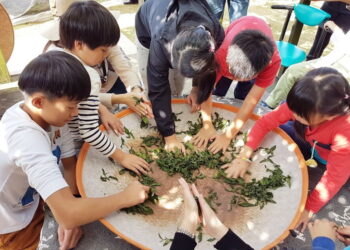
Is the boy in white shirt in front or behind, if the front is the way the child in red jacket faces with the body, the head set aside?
in front

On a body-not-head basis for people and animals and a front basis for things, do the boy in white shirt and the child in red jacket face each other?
yes

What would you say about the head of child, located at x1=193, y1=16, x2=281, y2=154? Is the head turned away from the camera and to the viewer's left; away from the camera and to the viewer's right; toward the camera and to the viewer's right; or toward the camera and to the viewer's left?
toward the camera and to the viewer's left

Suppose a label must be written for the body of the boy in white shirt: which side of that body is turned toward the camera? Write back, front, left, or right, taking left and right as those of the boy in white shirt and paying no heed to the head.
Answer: right

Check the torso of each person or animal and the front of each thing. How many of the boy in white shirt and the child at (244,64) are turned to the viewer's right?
1

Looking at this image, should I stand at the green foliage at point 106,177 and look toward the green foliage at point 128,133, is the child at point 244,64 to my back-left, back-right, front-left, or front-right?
front-right

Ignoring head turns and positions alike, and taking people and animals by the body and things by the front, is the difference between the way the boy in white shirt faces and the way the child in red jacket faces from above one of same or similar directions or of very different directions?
very different directions

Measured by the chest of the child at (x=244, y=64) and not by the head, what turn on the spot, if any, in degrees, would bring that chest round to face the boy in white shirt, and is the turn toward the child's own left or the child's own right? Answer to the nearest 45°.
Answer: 0° — they already face them

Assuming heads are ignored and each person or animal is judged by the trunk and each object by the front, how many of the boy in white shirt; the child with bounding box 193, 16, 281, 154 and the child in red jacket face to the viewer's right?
1

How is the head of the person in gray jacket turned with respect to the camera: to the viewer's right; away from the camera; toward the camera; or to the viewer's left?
toward the camera

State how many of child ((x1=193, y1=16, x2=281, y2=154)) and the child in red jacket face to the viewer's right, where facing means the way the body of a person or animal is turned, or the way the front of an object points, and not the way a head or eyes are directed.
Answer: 0

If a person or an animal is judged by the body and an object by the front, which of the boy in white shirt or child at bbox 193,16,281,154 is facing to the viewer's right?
the boy in white shirt

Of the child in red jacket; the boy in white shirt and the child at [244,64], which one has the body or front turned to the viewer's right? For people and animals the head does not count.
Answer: the boy in white shirt

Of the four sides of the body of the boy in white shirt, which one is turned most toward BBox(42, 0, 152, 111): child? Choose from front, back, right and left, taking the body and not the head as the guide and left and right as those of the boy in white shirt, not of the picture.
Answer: left
